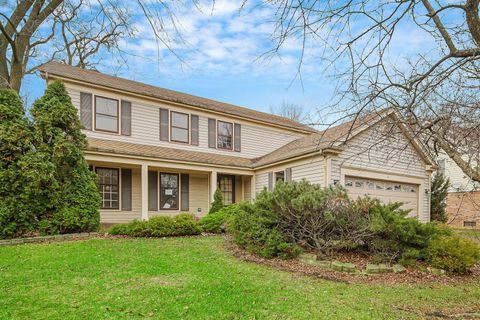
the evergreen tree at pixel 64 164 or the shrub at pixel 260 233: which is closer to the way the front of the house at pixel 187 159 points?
the shrub

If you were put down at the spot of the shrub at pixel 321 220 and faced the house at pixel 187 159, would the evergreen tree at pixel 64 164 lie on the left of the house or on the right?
left

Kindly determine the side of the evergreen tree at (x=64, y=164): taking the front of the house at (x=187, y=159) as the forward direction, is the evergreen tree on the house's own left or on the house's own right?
on the house's own right

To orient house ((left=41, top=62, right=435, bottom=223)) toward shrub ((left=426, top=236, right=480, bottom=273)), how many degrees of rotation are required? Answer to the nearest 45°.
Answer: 0° — it already faces it

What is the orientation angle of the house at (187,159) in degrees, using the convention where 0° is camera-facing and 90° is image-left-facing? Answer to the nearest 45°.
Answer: approximately 315°
